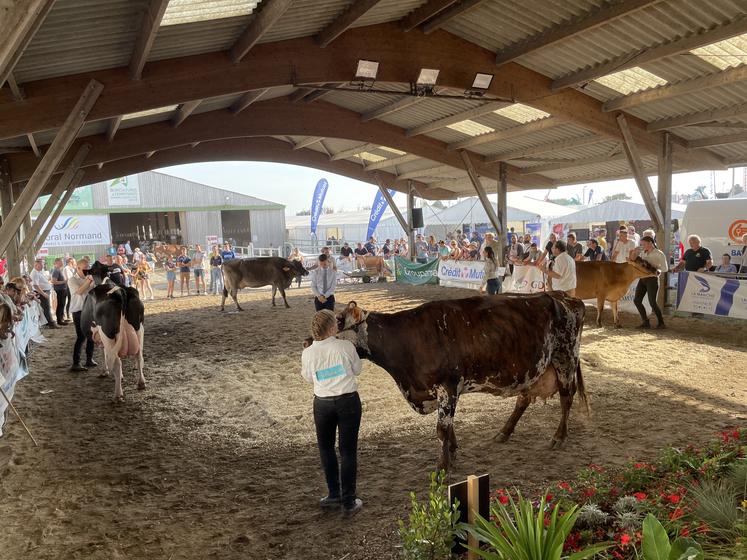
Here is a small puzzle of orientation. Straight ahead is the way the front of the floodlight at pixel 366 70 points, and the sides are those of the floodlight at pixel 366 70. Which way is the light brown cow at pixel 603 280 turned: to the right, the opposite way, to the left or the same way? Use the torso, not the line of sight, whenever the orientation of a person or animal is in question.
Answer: to the left

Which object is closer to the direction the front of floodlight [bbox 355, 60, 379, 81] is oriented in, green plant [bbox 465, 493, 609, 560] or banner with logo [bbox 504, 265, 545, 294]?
the green plant

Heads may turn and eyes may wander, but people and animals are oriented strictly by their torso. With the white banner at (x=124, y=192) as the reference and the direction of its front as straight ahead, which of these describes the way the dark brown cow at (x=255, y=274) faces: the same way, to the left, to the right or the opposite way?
to the left

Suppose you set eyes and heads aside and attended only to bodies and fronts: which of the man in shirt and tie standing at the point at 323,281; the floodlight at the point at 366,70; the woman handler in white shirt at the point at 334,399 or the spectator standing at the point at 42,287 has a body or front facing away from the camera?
the woman handler in white shirt

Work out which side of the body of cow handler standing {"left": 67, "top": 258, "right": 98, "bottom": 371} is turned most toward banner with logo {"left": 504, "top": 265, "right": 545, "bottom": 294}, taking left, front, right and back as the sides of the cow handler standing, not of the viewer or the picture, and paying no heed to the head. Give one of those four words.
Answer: front

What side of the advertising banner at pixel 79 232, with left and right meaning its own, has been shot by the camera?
front

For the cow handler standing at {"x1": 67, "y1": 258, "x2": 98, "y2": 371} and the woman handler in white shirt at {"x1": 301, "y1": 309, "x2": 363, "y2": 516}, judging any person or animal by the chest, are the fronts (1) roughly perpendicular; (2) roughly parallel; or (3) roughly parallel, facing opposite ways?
roughly perpendicular

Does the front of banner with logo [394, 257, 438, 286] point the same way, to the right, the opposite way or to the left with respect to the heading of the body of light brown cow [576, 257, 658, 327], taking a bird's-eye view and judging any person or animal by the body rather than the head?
to the right

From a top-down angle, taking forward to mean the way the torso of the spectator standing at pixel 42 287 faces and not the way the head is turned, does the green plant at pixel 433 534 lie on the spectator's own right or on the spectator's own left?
on the spectator's own right

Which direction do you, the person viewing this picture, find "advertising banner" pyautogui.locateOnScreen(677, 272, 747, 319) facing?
facing the viewer

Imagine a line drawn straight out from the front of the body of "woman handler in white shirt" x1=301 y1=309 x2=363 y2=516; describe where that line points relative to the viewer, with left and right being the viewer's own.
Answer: facing away from the viewer

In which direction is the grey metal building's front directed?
toward the camera

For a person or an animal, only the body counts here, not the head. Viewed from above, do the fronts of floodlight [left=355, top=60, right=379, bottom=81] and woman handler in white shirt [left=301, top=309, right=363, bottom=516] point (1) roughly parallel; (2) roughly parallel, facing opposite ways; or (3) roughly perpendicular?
roughly parallel, facing opposite ways

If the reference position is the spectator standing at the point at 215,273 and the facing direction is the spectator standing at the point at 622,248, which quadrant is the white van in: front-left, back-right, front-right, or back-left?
front-left

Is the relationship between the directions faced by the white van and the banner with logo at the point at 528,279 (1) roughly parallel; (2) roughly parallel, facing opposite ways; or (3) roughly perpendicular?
roughly perpendicular

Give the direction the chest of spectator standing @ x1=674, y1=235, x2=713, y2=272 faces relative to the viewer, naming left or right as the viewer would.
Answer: facing the viewer and to the left of the viewer

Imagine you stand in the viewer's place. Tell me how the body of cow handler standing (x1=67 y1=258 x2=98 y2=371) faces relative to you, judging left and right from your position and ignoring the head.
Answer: facing to the right of the viewer

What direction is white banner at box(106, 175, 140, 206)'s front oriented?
toward the camera
